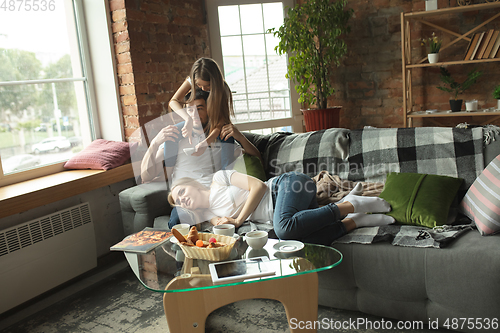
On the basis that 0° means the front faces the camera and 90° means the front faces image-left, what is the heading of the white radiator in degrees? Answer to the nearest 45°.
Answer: approximately 315°

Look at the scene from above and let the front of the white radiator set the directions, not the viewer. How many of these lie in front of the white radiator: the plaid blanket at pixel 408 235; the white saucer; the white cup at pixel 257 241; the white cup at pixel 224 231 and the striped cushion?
5

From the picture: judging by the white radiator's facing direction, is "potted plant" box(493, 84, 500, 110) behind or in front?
in front

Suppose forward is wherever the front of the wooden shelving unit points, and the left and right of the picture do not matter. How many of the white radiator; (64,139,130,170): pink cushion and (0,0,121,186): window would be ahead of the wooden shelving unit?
3

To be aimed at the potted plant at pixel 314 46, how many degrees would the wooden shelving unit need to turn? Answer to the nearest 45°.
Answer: approximately 45° to its right

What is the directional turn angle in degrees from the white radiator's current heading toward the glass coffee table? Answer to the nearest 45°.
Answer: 0° — it already faces it

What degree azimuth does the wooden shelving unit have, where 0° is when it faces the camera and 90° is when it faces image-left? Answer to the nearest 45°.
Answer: approximately 45°

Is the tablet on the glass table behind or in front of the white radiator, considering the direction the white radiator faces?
in front

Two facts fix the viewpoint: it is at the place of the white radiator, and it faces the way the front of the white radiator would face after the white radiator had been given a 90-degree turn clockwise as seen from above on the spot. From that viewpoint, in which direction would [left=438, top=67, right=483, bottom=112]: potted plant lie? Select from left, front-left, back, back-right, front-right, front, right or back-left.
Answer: back-left

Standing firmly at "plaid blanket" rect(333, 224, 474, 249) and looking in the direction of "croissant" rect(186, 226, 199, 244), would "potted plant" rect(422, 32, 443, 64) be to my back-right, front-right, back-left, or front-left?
back-right

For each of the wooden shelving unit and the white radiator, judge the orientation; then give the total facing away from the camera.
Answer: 0

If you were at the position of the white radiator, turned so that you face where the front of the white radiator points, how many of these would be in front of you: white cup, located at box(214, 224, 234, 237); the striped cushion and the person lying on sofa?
3
